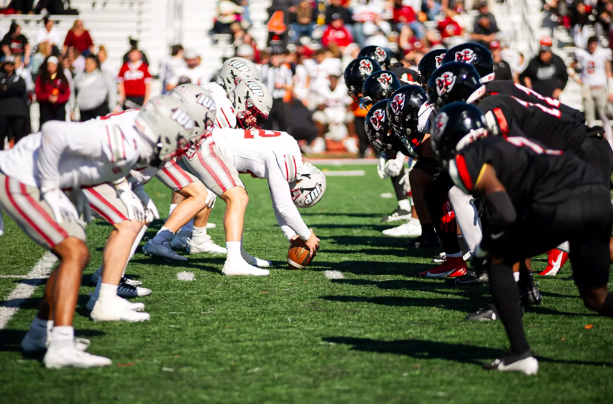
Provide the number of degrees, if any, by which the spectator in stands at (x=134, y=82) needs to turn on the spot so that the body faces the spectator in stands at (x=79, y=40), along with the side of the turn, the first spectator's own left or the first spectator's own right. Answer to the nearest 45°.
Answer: approximately 135° to the first spectator's own right

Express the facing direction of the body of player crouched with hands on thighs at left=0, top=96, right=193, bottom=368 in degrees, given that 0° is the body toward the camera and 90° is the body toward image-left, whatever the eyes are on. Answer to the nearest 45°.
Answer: approximately 270°

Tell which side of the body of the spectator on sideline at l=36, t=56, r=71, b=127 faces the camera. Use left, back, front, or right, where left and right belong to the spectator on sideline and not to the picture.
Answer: front

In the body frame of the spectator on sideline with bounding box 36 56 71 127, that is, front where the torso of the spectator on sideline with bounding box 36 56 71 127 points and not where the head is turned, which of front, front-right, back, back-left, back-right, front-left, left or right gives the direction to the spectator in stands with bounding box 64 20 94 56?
back

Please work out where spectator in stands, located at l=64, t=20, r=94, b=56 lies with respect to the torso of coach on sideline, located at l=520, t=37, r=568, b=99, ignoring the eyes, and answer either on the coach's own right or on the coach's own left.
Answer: on the coach's own right

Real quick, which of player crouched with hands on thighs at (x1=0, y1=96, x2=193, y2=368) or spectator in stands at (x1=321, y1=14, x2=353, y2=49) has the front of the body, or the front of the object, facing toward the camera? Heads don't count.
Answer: the spectator in stands

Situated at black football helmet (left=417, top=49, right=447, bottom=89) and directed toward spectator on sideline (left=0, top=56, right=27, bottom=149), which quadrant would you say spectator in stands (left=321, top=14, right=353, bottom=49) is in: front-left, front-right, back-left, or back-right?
front-right

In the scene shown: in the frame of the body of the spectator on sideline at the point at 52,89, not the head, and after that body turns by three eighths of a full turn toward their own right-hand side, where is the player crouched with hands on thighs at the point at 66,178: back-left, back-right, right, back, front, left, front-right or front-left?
back-left

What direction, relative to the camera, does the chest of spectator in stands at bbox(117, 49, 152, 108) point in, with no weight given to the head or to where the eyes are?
toward the camera

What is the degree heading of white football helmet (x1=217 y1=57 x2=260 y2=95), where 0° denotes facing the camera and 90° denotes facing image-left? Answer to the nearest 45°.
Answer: approximately 270°

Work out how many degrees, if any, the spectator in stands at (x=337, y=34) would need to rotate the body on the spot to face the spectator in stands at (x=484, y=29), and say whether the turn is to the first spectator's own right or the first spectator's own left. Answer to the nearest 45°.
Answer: approximately 90° to the first spectator's own left

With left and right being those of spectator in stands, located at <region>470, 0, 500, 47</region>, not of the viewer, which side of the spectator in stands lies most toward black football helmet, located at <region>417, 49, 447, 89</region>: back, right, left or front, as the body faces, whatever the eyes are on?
front

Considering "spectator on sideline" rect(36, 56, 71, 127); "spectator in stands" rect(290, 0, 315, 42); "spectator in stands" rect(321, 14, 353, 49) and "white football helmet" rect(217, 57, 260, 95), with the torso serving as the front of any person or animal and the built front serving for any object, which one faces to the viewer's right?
the white football helmet

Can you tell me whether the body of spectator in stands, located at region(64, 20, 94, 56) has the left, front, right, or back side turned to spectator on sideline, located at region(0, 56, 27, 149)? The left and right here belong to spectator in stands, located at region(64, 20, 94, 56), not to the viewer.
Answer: front

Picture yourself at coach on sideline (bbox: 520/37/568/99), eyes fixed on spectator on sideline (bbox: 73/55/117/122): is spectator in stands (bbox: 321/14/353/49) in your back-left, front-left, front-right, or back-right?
front-right

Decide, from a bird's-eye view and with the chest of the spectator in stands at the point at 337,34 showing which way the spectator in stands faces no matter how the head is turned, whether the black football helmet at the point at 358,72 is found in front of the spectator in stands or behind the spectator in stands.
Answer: in front

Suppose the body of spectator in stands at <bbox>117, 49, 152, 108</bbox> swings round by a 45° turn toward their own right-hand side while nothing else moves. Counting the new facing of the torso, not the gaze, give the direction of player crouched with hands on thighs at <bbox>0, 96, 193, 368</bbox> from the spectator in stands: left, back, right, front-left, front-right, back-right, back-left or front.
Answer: front-left

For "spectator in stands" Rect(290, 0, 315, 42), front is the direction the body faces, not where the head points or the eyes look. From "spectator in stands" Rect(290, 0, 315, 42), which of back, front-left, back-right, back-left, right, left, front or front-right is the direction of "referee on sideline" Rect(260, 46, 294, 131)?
front

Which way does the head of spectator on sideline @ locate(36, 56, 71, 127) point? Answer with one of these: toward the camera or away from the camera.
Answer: toward the camera

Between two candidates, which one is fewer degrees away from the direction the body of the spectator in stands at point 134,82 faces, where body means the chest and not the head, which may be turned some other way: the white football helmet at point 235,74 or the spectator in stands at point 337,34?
the white football helmet
